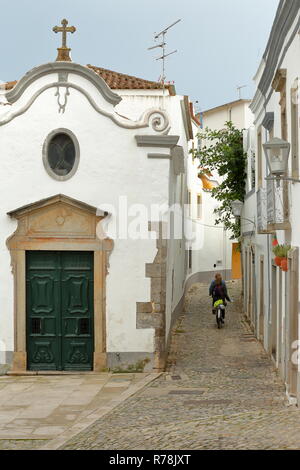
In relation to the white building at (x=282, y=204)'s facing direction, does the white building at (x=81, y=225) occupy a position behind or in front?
in front

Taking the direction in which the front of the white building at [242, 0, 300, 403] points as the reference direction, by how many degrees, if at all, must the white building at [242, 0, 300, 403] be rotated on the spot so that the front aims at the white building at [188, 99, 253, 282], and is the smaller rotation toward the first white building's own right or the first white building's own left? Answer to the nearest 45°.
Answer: approximately 90° to the first white building's own right

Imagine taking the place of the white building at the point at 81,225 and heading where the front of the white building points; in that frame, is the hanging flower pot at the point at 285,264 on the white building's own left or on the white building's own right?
on the white building's own left

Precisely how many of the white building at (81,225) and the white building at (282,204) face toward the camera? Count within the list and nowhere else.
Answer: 1

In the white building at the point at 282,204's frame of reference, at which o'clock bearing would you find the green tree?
The green tree is roughly at 3 o'clock from the white building.

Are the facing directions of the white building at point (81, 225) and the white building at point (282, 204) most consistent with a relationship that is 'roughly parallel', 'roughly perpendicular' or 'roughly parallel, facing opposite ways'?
roughly perpendicular

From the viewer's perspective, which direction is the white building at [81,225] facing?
toward the camera

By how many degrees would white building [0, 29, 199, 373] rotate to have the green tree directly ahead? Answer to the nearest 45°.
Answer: approximately 135° to its left

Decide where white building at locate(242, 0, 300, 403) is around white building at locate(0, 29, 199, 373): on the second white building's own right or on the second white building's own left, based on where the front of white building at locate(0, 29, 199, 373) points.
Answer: on the second white building's own left

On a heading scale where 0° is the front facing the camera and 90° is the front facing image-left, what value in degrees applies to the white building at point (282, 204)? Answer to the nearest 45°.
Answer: approximately 90°

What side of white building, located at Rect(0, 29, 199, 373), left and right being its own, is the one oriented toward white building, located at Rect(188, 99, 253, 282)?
back
